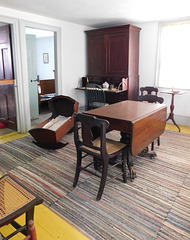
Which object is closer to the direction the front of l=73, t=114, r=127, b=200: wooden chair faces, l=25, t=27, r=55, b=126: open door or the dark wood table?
the dark wood table

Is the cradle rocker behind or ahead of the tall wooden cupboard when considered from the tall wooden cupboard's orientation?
ahead

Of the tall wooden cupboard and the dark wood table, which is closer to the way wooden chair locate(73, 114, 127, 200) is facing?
the dark wood table

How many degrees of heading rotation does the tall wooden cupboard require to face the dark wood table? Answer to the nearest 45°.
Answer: approximately 45° to its left

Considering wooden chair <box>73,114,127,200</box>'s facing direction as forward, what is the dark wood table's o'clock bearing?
The dark wood table is roughly at 12 o'clock from the wooden chair.

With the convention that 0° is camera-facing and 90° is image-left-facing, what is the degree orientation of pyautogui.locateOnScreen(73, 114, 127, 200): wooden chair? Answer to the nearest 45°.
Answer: approximately 225°

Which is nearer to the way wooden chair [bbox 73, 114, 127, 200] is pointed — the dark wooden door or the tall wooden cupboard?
the tall wooden cupboard

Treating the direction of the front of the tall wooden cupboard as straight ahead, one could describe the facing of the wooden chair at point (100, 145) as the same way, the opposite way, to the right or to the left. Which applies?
the opposite way

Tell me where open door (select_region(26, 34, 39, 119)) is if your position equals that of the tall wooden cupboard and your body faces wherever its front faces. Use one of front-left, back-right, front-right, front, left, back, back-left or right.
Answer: front-right

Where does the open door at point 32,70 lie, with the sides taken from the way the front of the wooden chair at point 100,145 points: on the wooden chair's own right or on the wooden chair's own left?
on the wooden chair's own left
